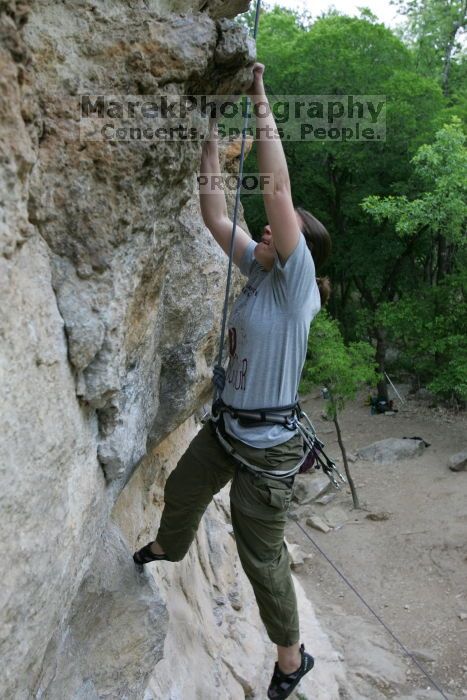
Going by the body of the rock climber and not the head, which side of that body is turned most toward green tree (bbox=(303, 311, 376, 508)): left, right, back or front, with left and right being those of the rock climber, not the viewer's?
right

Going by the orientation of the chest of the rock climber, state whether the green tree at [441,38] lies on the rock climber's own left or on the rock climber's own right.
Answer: on the rock climber's own right

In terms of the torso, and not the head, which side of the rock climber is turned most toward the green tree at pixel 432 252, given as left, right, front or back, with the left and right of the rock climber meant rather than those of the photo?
right

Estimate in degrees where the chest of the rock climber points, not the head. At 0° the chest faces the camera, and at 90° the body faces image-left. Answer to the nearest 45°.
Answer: approximately 90°

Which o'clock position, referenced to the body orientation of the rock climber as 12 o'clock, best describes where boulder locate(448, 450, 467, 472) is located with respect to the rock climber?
The boulder is roughly at 4 o'clock from the rock climber.

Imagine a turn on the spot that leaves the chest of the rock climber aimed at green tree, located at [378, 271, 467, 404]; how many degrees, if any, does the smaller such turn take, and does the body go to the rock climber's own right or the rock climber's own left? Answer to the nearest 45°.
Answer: approximately 90° to the rock climber's own right
